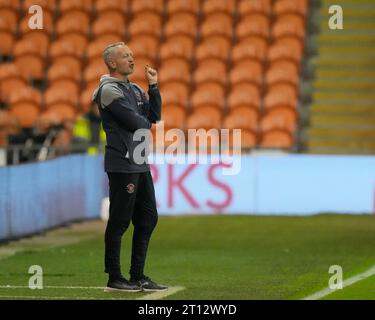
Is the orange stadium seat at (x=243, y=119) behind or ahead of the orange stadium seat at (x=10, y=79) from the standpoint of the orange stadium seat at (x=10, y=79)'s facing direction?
ahead

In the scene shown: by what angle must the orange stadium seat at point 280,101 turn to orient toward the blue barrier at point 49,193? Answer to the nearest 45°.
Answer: approximately 45° to its right

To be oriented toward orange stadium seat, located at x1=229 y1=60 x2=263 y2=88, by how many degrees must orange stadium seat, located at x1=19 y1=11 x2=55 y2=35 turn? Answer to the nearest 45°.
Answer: approximately 45° to its left

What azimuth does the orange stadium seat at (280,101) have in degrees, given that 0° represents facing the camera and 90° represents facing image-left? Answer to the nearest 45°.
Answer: approximately 0°

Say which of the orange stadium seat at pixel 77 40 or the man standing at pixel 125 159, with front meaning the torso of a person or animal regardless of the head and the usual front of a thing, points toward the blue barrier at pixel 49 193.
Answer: the orange stadium seat

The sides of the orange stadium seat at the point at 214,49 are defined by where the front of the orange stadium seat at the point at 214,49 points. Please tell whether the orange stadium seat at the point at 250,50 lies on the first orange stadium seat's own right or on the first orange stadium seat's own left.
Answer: on the first orange stadium seat's own left

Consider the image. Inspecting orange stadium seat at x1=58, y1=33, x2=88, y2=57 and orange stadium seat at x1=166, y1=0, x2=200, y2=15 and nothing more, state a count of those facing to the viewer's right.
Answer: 0

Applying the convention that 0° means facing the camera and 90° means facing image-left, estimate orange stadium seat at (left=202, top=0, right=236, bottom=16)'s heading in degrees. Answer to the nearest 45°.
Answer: approximately 0°
